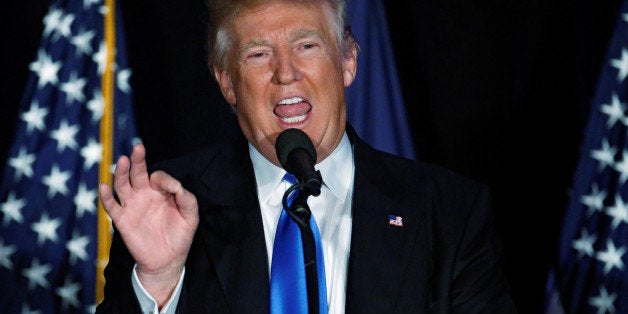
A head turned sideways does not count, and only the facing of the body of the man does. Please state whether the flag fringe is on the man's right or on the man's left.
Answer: on the man's right

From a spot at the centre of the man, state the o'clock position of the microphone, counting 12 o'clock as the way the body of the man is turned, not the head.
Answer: The microphone is roughly at 12 o'clock from the man.

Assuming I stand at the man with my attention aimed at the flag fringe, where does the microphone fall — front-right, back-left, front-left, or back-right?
back-left

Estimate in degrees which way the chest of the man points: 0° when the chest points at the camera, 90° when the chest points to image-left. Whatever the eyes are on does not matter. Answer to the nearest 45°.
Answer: approximately 0°

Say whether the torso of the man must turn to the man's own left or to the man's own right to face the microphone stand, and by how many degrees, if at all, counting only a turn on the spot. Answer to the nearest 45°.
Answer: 0° — they already face it

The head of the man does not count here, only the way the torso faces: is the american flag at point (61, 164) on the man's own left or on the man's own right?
on the man's own right

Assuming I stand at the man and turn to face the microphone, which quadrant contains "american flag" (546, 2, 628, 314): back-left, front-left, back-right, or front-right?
back-left
